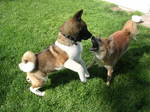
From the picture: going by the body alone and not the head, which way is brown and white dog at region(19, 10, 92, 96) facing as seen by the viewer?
to the viewer's right

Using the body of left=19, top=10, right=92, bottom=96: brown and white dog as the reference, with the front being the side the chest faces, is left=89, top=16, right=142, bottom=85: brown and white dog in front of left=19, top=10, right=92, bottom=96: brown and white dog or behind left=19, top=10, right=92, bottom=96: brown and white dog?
in front
